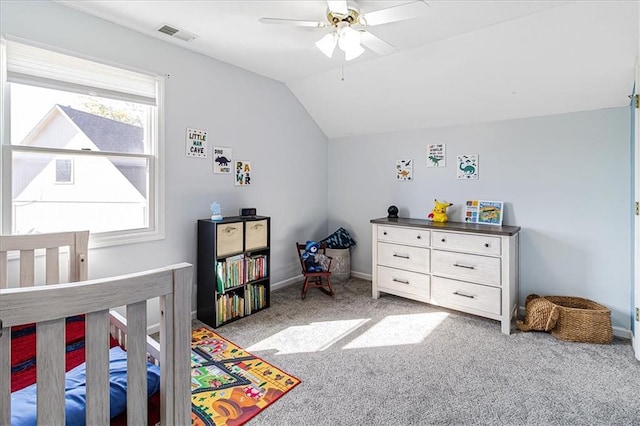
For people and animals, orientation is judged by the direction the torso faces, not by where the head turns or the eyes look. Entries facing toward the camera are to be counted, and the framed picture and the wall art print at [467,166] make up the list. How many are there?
2

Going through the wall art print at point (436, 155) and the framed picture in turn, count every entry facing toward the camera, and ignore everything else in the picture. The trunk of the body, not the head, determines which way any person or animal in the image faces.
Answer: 2

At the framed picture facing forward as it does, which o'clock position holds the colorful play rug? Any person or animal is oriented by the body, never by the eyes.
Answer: The colorful play rug is roughly at 1 o'clock from the framed picture.

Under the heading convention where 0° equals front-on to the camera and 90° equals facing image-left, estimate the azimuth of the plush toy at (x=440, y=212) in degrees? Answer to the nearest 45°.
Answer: approximately 45°

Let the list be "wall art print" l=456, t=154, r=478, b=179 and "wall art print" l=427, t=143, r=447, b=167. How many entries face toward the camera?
2

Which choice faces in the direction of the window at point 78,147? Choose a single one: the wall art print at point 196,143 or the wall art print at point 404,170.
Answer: the wall art print at point 404,170

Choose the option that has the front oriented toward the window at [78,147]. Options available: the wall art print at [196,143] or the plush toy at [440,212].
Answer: the plush toy

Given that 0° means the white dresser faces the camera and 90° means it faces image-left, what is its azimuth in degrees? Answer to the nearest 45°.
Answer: approximately 45°

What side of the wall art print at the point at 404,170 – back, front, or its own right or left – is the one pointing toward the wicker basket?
left
